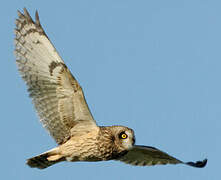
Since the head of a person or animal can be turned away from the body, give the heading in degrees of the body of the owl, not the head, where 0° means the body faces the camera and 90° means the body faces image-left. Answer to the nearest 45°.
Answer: approximately 270°
